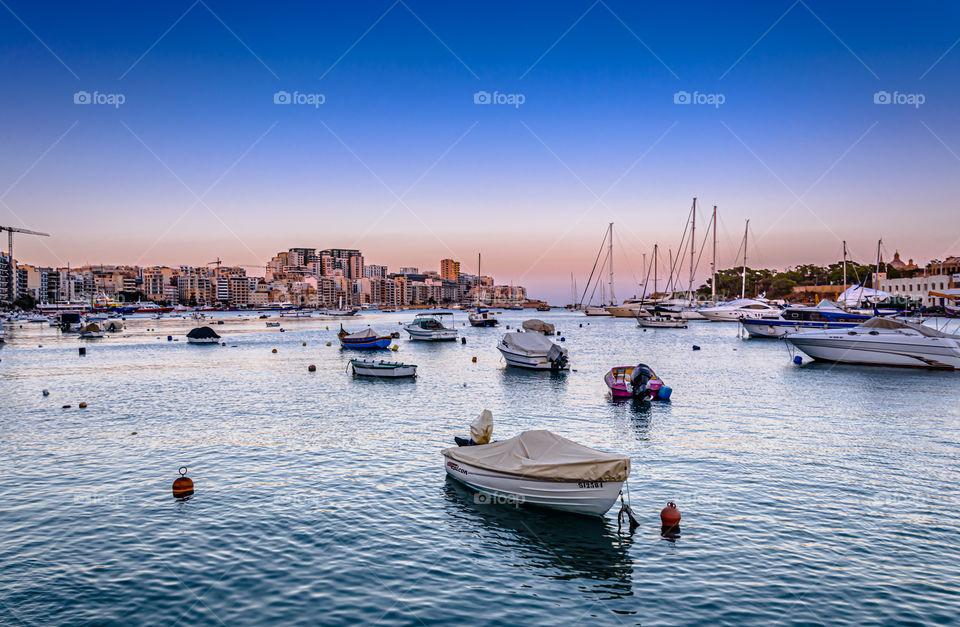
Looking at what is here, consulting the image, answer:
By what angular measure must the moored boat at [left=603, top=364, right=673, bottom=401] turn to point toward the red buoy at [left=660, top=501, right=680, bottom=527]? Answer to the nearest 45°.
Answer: approximately 135° to its left

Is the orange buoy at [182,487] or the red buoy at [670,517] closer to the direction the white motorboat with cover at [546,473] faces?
the red buoy

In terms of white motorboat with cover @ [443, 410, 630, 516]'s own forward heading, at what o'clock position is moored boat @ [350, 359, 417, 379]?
The moored boat is roughly at 7 o'clock from the white motorboat with cover.

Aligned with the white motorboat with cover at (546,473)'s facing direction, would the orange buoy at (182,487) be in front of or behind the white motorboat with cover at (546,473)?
behind

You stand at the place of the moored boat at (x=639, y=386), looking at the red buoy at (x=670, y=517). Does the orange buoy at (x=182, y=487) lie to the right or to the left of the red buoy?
right

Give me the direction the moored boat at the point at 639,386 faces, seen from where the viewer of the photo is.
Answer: facing away from the viewer and to the left of the viewer

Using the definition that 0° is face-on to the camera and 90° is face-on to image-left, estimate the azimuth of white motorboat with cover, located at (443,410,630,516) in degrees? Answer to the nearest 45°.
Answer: approximately 315°

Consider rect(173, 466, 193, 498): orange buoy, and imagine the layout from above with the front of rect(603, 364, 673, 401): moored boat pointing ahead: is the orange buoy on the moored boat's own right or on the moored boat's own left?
on the moored boat's own left

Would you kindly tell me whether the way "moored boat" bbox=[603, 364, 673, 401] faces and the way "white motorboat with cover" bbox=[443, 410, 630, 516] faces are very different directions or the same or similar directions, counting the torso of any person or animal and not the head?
very different directions
